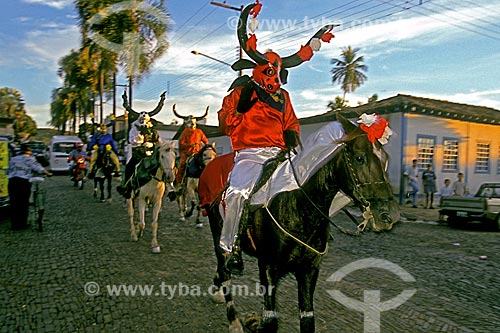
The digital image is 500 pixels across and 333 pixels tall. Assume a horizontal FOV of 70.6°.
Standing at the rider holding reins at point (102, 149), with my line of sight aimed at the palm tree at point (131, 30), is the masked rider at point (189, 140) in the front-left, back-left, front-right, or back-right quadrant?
back-right

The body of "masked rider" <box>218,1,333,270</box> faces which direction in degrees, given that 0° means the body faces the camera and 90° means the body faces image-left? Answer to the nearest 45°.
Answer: approximately 315°

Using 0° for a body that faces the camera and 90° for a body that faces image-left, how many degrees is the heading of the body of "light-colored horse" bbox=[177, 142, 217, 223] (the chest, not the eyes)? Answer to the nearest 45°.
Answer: approximately 315°

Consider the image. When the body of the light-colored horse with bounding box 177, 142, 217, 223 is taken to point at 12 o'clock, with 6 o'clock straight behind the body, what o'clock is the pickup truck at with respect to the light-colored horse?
The pickup truck is roughly at 10 o'clock from the light-colored horse.

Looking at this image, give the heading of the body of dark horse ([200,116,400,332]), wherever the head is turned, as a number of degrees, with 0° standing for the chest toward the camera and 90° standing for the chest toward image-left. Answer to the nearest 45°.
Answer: approximately 315°
